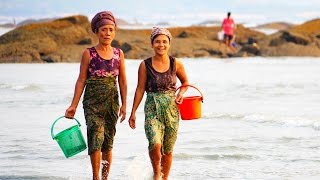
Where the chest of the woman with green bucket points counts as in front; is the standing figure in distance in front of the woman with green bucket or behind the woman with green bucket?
behind

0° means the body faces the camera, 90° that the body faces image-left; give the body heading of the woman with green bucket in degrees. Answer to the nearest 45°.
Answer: approximately 0°
